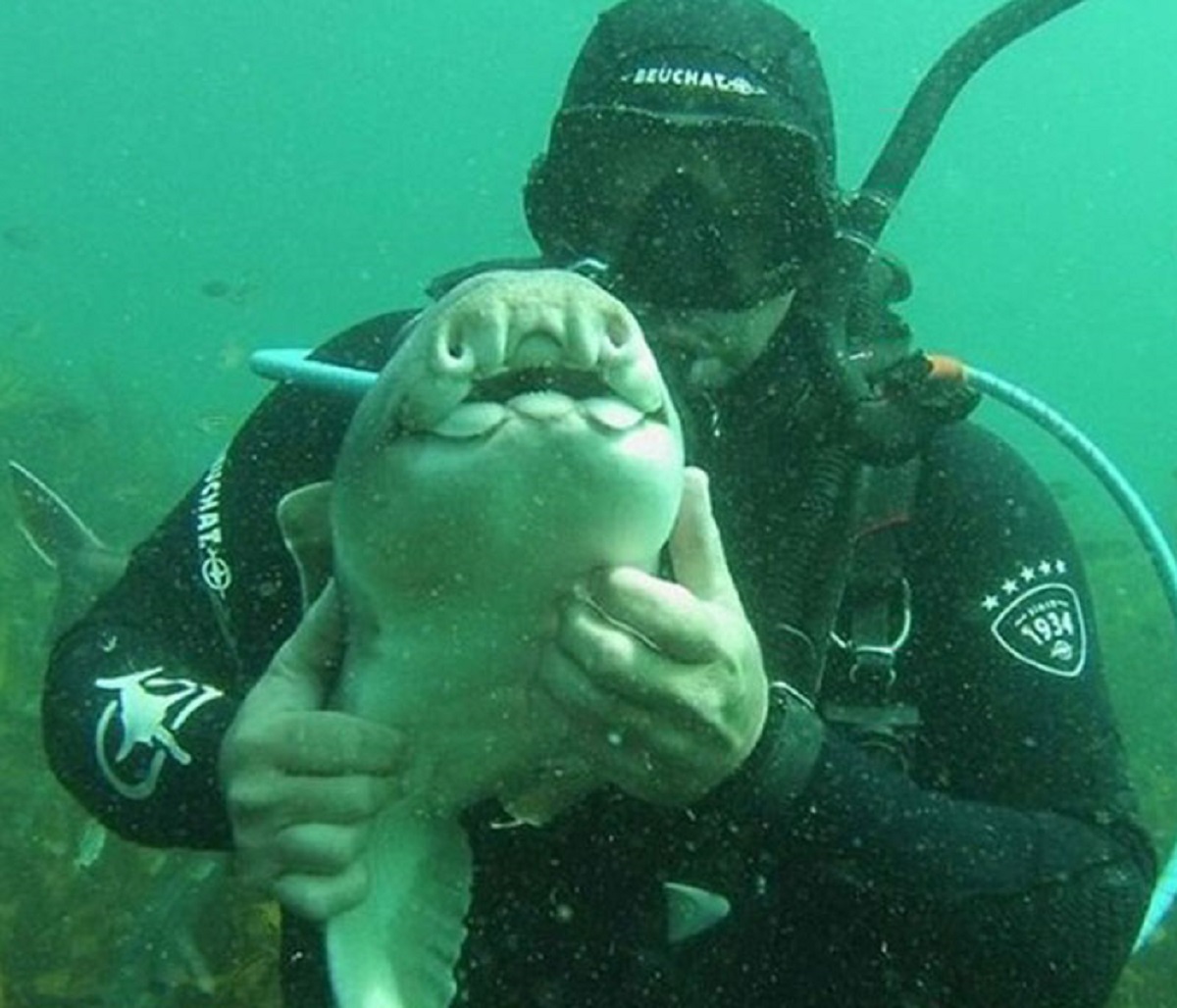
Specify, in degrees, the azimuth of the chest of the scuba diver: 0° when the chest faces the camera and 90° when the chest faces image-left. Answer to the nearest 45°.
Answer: approximately 0°
